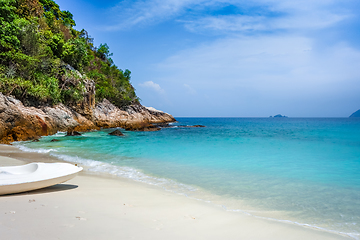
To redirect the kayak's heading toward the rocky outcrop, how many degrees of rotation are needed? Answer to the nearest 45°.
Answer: approximately 90° to its left

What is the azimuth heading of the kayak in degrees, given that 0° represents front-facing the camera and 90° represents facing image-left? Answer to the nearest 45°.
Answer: approximately 270°

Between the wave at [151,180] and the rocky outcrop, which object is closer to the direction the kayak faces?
the wave
